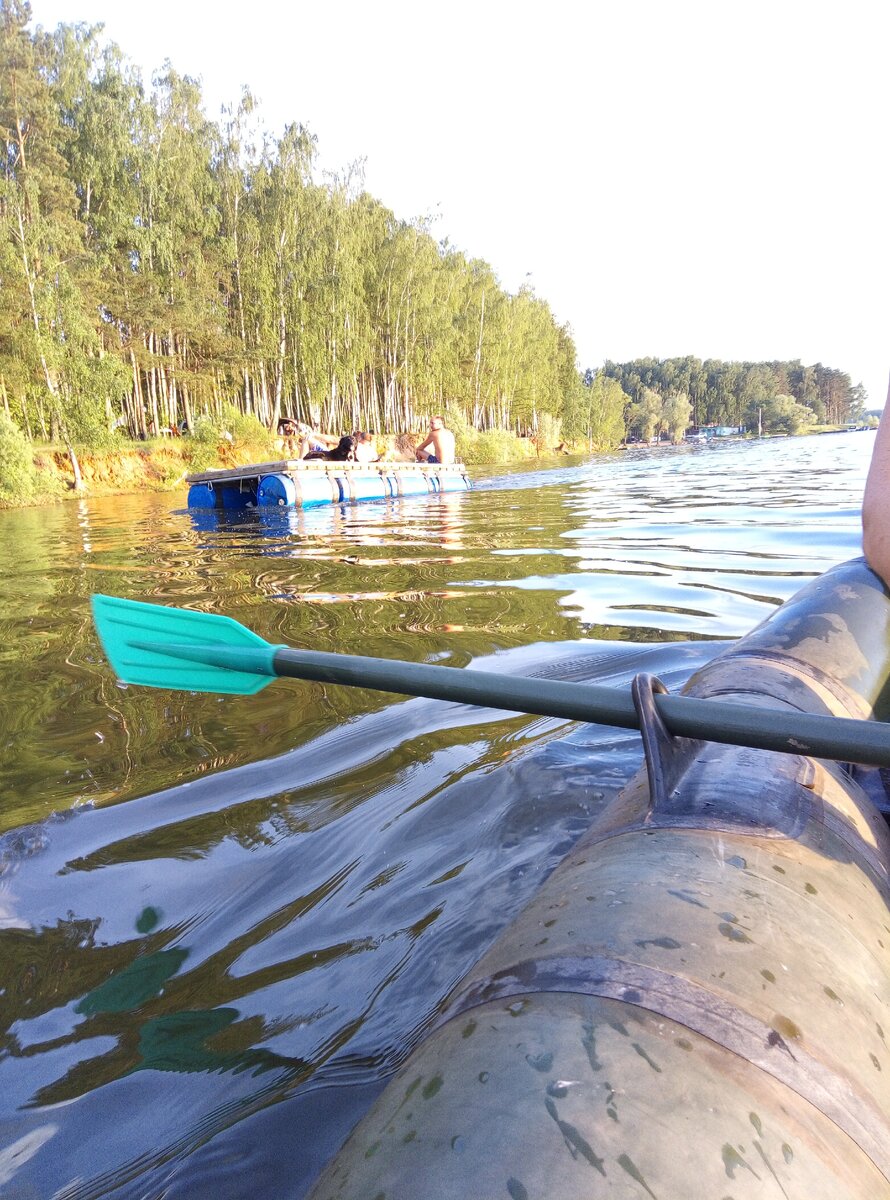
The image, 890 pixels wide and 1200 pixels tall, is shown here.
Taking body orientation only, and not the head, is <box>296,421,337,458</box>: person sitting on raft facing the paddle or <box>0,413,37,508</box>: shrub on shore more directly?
the paddle

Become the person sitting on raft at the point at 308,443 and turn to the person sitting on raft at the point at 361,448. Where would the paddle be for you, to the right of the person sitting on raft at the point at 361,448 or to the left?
right

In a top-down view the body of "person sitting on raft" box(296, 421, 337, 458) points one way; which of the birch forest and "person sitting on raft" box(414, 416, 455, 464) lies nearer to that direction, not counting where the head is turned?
the person sitting on raft

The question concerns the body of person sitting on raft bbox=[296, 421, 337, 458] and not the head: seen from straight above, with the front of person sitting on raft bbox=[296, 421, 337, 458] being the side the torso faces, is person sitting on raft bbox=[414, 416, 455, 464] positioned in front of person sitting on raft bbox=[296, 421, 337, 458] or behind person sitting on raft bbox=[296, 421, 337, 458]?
in front

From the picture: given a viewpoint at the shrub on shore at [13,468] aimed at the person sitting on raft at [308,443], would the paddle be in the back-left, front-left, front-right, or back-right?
front-right
